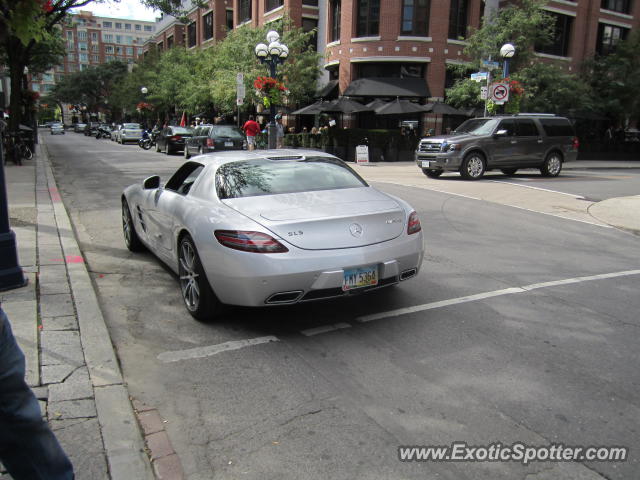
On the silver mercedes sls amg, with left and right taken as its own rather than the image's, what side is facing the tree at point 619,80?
right

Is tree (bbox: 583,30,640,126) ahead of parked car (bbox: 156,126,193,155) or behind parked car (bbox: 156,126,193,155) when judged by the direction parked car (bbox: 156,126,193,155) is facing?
behind

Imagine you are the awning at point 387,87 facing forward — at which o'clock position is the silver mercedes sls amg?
The silver mercedes sls amg is roughly at 12 o'clock from the awning.

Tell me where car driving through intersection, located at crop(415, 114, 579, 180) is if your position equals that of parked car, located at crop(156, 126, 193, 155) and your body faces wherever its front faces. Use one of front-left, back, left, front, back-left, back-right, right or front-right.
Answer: back

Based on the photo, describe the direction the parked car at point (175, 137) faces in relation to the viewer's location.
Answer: facing away from the viewer and to the left of the viewer

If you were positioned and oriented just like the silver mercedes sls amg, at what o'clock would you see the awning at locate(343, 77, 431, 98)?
The awning is roughly at 2 o'clock from the silver mercedes sls amg.

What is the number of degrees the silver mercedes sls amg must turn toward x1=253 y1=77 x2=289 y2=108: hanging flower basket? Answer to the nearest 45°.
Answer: approximately 45° to its right
